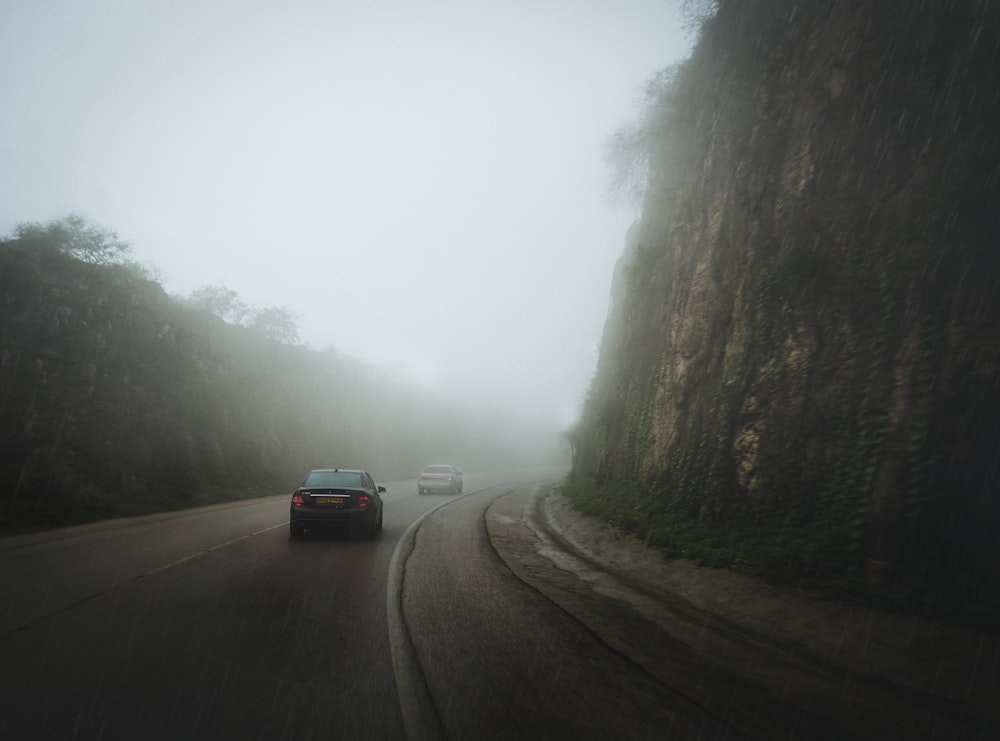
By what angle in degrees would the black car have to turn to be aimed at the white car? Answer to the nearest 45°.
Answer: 0° — it already faces it

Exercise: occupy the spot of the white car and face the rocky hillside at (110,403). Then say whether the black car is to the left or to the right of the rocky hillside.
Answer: left

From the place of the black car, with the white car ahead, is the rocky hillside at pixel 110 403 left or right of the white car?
left

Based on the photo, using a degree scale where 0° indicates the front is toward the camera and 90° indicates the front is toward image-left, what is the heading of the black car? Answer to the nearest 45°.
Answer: approximately 180°
